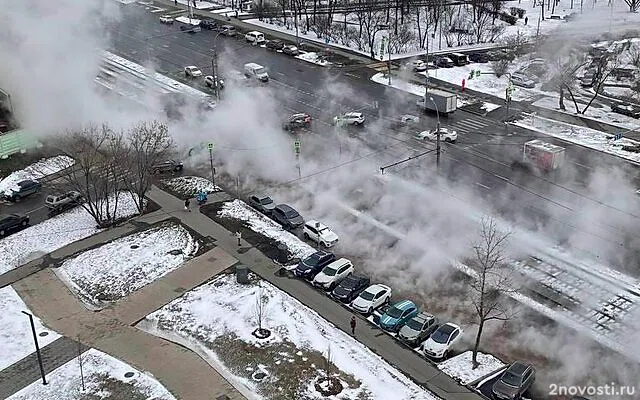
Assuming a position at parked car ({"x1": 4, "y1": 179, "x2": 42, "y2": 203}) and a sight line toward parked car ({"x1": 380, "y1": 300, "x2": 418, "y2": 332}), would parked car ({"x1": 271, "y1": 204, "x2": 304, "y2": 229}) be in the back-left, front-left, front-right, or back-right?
front-left

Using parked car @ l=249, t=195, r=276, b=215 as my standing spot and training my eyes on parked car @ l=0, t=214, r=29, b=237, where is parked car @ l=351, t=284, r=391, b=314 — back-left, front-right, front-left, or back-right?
back-left

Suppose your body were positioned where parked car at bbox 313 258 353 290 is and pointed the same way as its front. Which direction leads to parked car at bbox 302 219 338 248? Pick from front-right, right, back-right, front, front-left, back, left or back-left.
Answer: back-right

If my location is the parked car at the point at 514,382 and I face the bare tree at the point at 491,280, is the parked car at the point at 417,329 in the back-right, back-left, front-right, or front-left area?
front-left

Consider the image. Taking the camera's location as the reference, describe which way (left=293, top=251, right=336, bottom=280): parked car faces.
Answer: facing the viewer and to the left of the viewer

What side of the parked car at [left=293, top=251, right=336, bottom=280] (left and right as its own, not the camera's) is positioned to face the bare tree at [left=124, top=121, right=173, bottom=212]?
right

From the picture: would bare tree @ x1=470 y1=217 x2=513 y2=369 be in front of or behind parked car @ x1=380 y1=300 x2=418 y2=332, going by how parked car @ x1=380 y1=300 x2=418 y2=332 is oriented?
behind

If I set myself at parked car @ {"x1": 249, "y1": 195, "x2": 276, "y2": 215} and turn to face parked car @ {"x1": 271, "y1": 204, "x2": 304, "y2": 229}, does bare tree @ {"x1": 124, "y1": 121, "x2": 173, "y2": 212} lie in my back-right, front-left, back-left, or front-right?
back-right

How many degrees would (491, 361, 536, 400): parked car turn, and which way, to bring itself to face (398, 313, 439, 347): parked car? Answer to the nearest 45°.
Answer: approximately 90° to its right

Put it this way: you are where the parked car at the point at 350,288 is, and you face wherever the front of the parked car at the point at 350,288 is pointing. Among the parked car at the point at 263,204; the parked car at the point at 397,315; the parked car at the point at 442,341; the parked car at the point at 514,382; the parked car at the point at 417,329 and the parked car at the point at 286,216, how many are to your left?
4

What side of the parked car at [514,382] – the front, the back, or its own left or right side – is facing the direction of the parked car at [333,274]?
right
